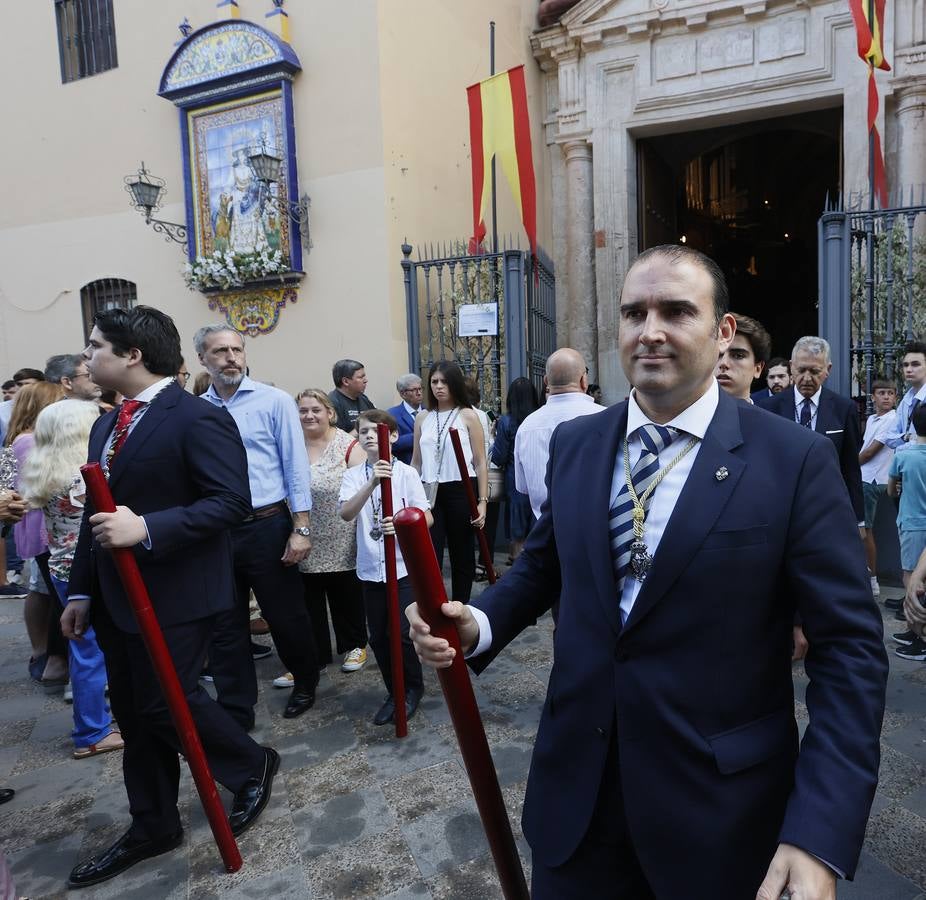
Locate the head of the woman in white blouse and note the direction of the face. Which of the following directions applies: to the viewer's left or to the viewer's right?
to the viewer's left

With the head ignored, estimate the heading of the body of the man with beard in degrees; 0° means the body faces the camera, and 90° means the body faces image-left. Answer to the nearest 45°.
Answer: approximately 45°

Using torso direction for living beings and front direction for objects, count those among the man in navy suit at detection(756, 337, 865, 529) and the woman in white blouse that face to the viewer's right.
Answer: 0

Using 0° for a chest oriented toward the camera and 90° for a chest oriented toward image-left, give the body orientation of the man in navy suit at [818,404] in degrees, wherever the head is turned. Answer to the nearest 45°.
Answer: approximately 0°
